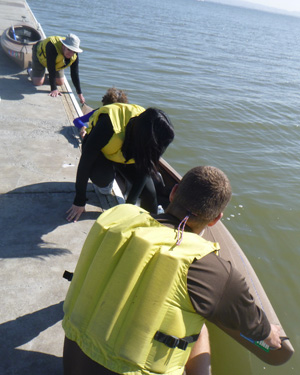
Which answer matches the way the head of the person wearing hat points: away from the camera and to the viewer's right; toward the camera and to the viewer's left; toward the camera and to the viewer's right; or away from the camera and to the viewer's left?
toward the camera and to the viewer's right

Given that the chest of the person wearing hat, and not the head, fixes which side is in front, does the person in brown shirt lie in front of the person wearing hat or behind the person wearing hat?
in front

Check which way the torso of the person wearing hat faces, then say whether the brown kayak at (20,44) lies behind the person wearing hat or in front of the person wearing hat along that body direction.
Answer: behind
